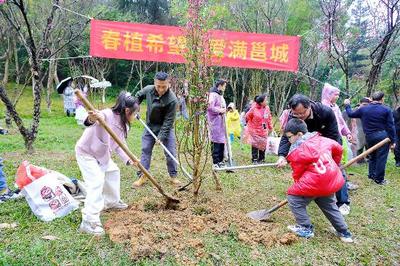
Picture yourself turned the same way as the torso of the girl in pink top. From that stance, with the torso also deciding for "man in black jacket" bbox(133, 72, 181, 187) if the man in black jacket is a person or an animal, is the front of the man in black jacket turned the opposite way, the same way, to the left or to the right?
to the right

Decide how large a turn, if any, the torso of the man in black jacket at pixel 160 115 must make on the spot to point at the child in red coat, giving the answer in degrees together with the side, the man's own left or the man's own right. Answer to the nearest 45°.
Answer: approximately 45° to the man's own left

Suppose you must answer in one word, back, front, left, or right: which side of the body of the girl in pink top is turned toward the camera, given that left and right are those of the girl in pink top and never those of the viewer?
right

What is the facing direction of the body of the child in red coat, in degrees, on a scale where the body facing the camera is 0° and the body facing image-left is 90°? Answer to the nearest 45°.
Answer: approximately 135°

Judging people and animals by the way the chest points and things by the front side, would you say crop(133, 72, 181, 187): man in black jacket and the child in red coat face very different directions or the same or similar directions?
very different directions

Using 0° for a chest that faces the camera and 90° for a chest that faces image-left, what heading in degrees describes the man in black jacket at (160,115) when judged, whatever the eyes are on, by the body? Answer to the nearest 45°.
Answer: approximately 0°

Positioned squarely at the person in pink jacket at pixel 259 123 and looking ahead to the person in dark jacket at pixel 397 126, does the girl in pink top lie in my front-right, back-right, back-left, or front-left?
back-right

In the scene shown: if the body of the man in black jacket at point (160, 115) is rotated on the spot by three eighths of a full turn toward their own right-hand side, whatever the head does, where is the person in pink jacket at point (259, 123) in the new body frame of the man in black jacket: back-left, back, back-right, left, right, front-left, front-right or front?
right

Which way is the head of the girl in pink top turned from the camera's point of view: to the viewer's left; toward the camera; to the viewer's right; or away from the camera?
to the viewer's right

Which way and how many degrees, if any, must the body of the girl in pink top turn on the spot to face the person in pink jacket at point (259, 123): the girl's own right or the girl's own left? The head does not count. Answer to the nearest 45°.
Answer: approximately 45° to the girl's own left

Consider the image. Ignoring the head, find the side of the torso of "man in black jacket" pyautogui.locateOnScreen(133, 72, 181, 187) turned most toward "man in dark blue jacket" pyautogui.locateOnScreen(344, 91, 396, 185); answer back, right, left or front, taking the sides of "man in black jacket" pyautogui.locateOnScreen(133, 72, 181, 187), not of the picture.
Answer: left
